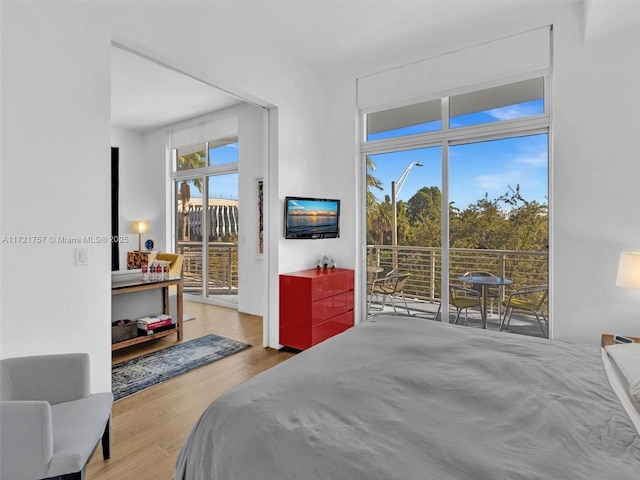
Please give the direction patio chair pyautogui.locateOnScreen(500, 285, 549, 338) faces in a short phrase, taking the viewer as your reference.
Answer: facing to the left of the viewer

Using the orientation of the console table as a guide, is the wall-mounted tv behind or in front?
in front

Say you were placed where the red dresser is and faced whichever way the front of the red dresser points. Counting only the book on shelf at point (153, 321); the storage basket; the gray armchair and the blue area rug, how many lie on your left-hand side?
0

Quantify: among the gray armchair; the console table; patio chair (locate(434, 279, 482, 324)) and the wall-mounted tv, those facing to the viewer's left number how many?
0

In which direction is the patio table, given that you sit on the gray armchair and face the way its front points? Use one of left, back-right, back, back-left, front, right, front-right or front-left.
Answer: front

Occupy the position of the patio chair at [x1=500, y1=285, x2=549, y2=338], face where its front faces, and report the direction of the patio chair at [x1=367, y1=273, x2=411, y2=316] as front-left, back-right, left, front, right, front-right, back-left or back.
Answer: front

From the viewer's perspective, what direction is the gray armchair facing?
to the viewer's right

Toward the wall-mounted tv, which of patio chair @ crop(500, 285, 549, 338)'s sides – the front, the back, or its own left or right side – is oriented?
front

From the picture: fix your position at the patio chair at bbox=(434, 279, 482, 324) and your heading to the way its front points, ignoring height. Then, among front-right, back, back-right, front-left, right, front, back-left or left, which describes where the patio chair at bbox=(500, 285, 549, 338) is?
front

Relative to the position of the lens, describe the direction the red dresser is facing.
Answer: facing the viewer and to the right of the viewer

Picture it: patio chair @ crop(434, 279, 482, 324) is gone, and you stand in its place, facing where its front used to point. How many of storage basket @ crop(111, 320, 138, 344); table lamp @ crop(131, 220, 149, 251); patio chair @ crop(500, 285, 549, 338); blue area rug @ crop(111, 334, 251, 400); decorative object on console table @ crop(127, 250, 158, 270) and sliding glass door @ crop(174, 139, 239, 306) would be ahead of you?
1

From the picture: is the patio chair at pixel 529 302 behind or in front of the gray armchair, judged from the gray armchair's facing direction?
in front

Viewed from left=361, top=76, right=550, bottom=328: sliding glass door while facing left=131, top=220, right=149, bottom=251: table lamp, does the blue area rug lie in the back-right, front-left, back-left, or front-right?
front-left

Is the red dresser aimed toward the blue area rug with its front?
no

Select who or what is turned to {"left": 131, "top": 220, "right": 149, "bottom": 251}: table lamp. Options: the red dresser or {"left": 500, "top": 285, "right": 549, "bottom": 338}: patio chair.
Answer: the patio chair

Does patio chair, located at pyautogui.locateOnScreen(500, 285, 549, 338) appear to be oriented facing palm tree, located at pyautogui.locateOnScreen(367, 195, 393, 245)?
no

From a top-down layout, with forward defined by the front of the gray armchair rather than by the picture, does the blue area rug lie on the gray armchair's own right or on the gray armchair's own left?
on the gray armchair's own left

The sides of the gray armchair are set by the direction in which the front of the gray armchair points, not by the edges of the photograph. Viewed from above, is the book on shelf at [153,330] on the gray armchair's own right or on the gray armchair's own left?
on the gray armchair's own left

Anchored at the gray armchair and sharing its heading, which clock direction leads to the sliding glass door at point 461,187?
The sliding glass door is roughly at 12 o'clock from the gray armchair.
